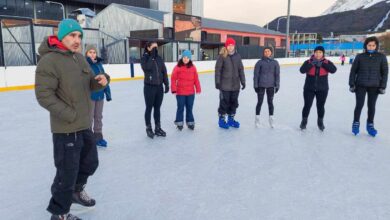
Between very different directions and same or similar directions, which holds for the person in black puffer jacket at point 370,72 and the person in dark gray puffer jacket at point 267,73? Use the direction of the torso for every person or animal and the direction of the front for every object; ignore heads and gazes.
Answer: same or similar directions

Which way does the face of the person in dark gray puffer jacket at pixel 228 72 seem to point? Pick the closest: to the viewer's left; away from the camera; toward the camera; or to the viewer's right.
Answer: toward the camera

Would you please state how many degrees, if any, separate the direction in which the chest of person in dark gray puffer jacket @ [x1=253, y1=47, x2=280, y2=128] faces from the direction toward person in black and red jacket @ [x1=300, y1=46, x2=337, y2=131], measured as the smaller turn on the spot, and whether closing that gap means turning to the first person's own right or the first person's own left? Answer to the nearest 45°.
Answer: approximately 90° to the first person's own left

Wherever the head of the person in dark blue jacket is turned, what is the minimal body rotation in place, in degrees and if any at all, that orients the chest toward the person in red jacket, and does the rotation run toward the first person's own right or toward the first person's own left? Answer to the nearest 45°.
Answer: approximately 90° to the first person's own left

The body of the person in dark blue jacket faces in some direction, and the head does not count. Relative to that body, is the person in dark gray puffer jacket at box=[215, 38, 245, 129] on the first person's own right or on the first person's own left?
on the first person's own left

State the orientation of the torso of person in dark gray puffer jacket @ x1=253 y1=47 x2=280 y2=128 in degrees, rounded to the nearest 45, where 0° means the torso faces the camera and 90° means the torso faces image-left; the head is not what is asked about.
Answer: approximately 0°

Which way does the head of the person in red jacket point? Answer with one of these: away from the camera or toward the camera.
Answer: toward the camera

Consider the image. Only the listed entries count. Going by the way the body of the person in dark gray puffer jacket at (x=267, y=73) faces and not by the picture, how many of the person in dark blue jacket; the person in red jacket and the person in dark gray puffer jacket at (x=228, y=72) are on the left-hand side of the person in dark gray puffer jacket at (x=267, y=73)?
0

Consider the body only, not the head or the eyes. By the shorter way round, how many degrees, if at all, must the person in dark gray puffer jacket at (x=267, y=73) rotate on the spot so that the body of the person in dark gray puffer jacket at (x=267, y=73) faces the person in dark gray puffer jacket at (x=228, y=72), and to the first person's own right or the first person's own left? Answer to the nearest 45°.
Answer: approximately 90° to the first person's own right

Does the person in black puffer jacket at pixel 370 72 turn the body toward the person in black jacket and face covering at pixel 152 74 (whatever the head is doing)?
no

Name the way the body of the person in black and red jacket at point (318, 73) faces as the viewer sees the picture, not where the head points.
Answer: toward the camera

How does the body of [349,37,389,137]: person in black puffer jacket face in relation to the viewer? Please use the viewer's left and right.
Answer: facing the viewer

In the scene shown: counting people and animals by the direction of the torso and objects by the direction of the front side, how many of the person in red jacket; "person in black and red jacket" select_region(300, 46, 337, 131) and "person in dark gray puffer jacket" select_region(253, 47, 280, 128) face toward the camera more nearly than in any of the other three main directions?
3

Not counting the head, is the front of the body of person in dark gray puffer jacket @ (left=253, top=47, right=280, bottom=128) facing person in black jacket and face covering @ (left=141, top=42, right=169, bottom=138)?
no

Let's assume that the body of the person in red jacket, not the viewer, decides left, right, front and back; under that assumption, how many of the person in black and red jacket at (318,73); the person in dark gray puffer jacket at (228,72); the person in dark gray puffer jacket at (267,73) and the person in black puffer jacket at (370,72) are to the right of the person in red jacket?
0

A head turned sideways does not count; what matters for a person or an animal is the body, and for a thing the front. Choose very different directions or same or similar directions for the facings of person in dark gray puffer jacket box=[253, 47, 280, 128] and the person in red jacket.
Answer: same or similar directions
